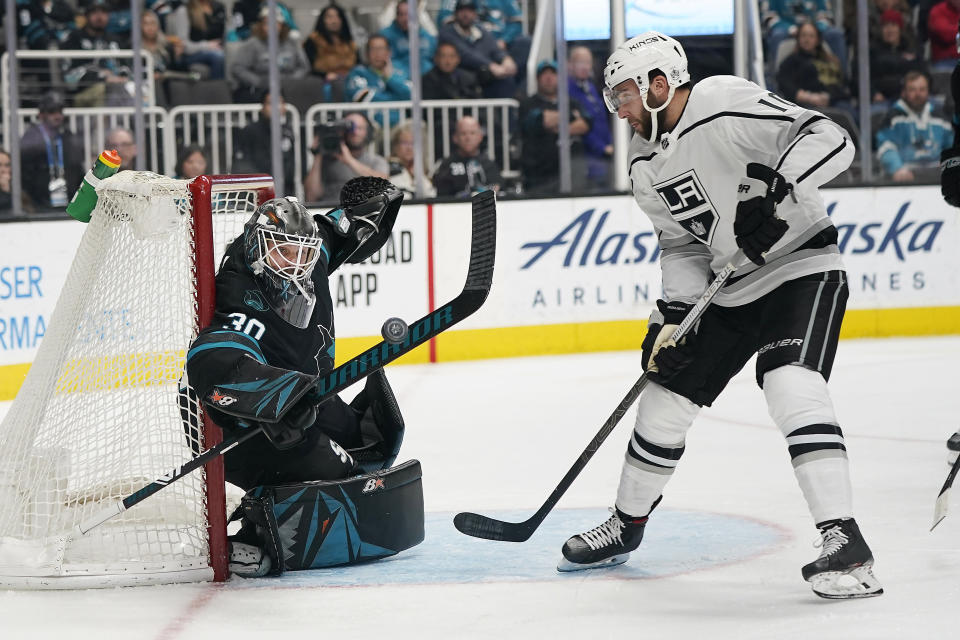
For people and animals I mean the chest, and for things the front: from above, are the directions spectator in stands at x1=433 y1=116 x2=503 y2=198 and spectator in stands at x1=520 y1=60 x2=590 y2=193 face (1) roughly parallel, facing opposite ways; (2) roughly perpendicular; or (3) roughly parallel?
roughly parallel

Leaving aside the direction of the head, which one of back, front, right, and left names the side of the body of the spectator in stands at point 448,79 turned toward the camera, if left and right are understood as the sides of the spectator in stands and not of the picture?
front

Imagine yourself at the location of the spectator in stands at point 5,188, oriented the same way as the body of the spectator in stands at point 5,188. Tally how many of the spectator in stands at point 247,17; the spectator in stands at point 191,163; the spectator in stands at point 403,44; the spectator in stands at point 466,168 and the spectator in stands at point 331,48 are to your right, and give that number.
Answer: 0

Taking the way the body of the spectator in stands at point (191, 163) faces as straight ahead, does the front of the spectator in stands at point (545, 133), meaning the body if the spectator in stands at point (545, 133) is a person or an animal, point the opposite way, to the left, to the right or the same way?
the same way

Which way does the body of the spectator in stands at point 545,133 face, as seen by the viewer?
toward the camera

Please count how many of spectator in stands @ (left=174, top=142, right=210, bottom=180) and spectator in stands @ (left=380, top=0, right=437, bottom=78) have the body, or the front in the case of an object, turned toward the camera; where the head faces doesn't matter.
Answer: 2

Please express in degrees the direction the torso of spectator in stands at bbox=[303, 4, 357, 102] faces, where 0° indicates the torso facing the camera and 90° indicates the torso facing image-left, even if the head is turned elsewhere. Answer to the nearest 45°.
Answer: approximately 0°

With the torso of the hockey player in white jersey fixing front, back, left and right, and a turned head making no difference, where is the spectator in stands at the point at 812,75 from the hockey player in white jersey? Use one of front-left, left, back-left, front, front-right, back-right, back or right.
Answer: back-right

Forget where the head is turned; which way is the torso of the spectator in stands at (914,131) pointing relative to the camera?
toward the camera

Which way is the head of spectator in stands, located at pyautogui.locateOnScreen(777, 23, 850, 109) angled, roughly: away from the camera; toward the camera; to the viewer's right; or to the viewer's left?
toward the camera

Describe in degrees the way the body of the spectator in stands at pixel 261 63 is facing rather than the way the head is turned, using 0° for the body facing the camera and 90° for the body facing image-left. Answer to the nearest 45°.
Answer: approximately 0°

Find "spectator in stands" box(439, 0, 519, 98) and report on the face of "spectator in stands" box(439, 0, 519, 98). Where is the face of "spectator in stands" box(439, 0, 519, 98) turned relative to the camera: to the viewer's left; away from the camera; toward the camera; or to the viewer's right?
toward the camera

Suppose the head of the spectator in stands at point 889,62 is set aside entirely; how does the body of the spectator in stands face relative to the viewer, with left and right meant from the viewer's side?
facing the viewer

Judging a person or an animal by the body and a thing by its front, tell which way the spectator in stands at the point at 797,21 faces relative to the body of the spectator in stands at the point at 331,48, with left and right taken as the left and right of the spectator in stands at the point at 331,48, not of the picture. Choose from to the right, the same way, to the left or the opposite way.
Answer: the same way

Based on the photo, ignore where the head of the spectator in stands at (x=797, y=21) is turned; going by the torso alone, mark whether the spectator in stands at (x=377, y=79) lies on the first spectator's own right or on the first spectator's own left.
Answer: on the first spectator's own right
